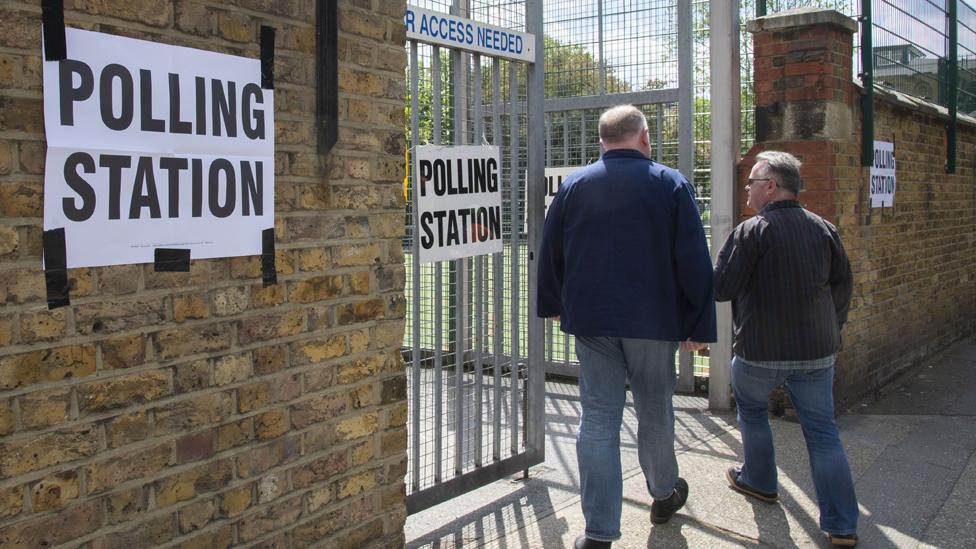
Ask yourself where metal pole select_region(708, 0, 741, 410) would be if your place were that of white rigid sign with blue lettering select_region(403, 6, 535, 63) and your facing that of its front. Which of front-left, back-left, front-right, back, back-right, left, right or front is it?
left

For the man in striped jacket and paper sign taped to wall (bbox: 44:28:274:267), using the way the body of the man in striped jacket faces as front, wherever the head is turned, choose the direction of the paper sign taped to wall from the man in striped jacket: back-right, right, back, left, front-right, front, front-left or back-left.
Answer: left

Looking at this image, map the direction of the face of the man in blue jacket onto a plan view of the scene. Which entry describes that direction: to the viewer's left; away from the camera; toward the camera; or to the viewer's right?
away from the camera

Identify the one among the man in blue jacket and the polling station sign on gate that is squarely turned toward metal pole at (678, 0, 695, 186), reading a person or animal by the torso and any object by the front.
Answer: the man in blue jacket

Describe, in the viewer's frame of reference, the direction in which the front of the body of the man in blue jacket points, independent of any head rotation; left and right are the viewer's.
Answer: facing away from the viewer

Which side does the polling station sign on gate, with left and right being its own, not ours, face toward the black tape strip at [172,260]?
right

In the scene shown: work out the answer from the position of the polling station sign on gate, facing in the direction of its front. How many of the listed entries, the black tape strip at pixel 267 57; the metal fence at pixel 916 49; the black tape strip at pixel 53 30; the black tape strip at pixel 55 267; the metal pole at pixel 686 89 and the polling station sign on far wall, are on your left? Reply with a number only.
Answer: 3

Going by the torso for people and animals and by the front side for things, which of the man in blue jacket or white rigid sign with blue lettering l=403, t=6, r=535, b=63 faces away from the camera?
the man in blue jacket

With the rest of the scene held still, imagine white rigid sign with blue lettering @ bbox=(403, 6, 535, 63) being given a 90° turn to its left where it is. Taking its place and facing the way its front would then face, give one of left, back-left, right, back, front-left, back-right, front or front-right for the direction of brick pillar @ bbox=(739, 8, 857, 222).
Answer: front

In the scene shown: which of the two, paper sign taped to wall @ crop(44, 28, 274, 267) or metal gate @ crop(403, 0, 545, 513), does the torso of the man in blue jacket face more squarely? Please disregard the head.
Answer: the metal gate

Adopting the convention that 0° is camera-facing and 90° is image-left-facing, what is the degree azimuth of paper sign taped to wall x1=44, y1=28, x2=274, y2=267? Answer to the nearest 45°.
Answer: approximately 315°

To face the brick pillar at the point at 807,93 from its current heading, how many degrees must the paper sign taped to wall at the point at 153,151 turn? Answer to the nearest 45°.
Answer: approximately 90° to its left
